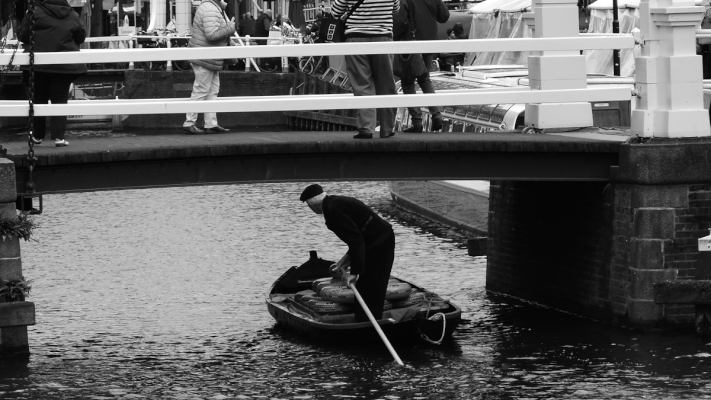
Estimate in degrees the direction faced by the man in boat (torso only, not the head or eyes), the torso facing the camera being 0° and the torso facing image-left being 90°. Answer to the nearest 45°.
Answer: approximately 90°

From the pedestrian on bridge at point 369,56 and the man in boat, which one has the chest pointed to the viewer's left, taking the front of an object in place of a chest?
the man in boat

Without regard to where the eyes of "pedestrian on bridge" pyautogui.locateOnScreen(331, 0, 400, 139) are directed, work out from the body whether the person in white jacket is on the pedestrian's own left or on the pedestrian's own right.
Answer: on the pedestrian's own left

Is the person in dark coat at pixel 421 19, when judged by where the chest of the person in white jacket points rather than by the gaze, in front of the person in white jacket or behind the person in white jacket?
in front

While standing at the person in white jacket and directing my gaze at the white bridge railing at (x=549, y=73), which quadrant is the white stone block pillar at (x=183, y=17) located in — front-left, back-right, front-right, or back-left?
back-left

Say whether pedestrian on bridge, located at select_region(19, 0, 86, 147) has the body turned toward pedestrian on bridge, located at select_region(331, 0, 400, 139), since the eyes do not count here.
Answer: no

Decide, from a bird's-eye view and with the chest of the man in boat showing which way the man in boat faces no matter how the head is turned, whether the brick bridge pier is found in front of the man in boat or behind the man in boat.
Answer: behind

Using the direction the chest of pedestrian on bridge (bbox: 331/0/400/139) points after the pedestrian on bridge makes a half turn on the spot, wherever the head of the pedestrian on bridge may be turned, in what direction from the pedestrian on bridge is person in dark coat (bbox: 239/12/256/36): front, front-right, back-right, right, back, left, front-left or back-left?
back

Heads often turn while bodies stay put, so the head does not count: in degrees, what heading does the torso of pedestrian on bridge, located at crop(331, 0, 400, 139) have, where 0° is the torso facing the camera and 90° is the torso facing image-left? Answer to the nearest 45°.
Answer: approximately 180°

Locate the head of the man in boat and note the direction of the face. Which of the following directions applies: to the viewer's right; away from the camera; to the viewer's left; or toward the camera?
to the viewer's left

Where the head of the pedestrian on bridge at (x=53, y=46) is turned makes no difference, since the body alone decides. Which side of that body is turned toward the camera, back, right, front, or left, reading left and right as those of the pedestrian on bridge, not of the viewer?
back

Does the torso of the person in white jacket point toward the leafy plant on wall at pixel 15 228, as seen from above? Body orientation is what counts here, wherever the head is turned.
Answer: no

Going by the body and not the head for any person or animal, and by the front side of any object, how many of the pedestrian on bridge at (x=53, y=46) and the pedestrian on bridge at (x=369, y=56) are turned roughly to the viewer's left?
0
